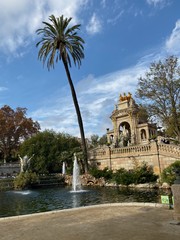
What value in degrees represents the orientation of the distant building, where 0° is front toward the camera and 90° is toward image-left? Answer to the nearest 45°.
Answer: approximately 45°

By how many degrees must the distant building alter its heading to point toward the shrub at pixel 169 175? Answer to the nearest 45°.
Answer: approximately 45° to its left

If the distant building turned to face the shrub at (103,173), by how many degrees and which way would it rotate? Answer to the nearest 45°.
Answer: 0° — it already faces it
